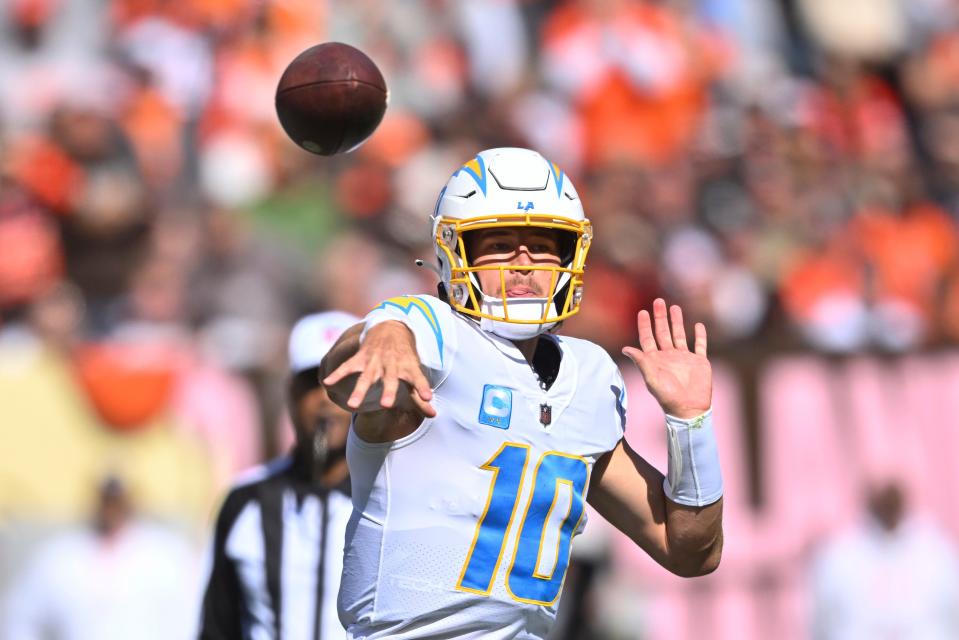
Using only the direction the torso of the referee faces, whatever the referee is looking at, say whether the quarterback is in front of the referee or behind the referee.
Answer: in front

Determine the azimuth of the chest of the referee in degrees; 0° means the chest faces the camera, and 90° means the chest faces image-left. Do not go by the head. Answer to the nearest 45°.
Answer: approximately 315°
